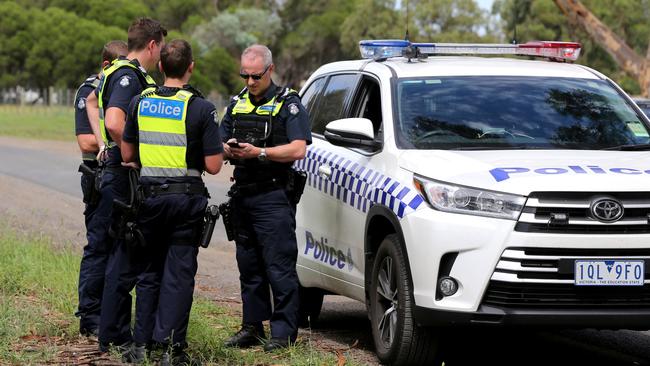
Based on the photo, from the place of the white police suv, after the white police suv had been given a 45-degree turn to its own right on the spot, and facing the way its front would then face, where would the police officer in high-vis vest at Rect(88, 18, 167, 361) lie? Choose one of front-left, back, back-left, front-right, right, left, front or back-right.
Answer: right

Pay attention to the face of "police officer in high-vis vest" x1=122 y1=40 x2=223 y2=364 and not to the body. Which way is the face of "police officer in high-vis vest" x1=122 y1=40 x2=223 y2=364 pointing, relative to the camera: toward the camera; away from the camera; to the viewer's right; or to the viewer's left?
away from the camera

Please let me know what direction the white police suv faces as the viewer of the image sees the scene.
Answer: facing the viewer and to the right of the viewer

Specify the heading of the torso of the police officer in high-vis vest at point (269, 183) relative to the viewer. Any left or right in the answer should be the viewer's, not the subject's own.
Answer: facing the viewer and to the left of the viewer

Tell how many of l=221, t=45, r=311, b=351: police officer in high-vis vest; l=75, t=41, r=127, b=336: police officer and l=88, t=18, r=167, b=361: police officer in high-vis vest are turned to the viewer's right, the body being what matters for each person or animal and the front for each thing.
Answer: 2

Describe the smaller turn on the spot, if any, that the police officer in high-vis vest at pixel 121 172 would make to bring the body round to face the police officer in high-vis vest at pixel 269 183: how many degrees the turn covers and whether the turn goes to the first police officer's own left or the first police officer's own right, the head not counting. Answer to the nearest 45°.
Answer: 0° — they already face them

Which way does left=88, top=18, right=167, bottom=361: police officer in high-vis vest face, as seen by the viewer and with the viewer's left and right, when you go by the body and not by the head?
facing to the right of the viewer

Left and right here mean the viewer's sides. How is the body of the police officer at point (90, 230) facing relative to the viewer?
facing to the right of the viewer

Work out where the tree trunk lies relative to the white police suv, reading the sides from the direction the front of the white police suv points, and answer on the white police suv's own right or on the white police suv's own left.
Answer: on the white police suv's own left

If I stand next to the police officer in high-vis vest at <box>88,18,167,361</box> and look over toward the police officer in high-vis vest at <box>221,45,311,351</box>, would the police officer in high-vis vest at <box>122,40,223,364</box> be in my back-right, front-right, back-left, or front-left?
front-right

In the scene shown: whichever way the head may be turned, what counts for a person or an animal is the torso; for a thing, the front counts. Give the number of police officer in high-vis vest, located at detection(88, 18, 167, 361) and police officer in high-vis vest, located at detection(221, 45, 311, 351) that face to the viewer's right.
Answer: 1

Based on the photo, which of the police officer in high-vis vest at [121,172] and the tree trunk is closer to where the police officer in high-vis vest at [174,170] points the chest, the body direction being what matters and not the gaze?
the tree trunk

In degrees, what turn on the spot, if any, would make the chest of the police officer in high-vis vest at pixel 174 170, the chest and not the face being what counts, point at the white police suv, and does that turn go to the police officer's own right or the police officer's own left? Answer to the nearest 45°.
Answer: approximately 45° to the police officer's own right

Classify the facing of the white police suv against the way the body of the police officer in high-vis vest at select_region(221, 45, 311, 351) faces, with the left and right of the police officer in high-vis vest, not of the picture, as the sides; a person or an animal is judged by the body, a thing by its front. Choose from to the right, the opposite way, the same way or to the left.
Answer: to the left

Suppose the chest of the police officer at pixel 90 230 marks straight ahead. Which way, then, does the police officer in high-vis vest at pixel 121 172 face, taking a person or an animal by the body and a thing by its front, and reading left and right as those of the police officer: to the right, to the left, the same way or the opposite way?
the same way

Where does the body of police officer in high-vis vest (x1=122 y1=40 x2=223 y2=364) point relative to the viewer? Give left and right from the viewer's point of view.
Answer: facing away from the viewer and to the right of the viewer
